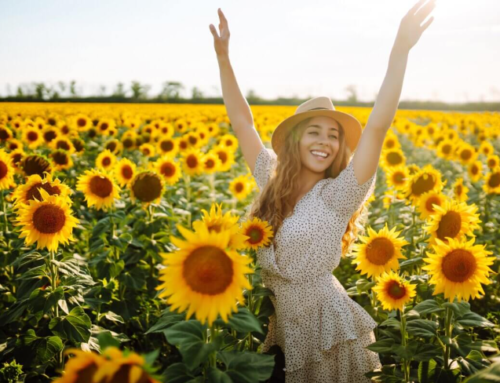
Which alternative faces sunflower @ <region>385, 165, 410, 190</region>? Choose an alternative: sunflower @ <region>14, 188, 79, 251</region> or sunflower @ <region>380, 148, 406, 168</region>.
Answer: sunflower @ <region>380, 148, 406, 168</region>

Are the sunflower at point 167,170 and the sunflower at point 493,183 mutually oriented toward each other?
no

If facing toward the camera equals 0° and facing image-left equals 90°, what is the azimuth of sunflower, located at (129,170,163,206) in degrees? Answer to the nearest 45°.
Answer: approximately 0°

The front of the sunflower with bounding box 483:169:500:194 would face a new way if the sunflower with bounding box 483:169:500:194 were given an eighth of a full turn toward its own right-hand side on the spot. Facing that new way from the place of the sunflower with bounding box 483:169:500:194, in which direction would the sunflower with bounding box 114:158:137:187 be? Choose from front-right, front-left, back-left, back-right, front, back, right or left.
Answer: front

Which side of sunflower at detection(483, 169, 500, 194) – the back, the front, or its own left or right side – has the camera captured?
front

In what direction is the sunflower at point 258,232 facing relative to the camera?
toward the camera

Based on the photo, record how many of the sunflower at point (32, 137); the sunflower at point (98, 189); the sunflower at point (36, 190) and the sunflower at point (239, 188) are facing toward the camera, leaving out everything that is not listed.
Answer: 4

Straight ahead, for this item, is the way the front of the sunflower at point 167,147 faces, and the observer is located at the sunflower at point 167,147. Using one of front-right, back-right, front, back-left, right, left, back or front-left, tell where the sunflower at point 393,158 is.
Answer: front-left

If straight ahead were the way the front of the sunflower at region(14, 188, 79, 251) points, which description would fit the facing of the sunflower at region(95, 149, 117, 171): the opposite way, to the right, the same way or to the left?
the same way

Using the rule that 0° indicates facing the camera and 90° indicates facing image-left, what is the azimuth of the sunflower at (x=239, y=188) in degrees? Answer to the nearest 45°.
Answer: approximately 0°

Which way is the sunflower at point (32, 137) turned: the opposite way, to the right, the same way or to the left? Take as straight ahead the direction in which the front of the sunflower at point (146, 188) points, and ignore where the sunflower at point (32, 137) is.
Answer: the same way

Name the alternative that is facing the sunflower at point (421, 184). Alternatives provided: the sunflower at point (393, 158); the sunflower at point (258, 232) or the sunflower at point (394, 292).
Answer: the sunflower at point (393, 158)

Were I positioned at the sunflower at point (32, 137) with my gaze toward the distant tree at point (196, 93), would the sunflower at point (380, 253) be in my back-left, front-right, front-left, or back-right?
back-right

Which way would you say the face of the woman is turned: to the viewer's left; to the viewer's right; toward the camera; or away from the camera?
toward the camera

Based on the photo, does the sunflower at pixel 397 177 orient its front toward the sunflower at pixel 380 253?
yes

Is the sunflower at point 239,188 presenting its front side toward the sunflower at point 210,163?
no

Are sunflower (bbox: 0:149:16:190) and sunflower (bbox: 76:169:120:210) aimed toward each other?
no

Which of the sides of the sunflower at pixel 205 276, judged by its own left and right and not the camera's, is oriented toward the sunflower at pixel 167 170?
back

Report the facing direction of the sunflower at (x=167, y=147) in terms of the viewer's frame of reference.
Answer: facing the viewer

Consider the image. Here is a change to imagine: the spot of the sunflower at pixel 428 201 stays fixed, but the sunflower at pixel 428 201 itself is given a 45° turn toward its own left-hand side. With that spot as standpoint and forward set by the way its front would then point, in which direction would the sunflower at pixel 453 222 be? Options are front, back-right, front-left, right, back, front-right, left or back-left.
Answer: front-right

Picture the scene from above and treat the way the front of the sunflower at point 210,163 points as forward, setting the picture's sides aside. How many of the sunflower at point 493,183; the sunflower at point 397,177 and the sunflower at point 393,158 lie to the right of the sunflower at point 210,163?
0

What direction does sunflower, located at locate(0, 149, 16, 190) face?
toward the camera

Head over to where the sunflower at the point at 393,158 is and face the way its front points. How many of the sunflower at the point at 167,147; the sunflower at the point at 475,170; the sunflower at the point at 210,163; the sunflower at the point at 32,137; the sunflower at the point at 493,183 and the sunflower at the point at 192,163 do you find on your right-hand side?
4

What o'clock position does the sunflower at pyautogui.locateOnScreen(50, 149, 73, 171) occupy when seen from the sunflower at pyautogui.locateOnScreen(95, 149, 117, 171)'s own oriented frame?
the sunflower at pyautogui.locateOnScreen(50, 149, 73, 171) is roughly at 4 o'clock from the sunflower at pyautogui.locateOnScreen(95, 149, 117, 171).
